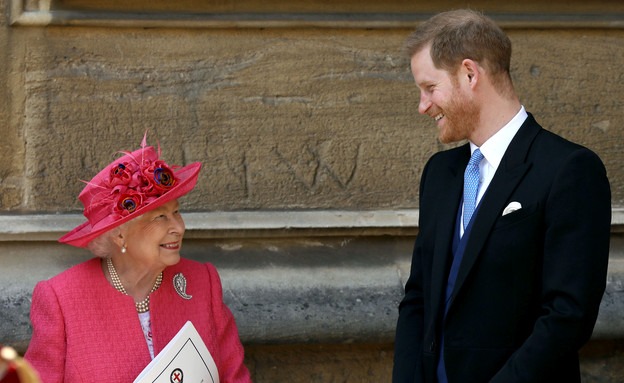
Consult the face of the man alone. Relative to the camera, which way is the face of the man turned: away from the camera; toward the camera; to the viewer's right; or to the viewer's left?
to the viewer's left

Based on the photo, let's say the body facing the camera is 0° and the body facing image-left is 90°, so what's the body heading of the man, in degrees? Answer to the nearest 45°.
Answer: approximately 45°
